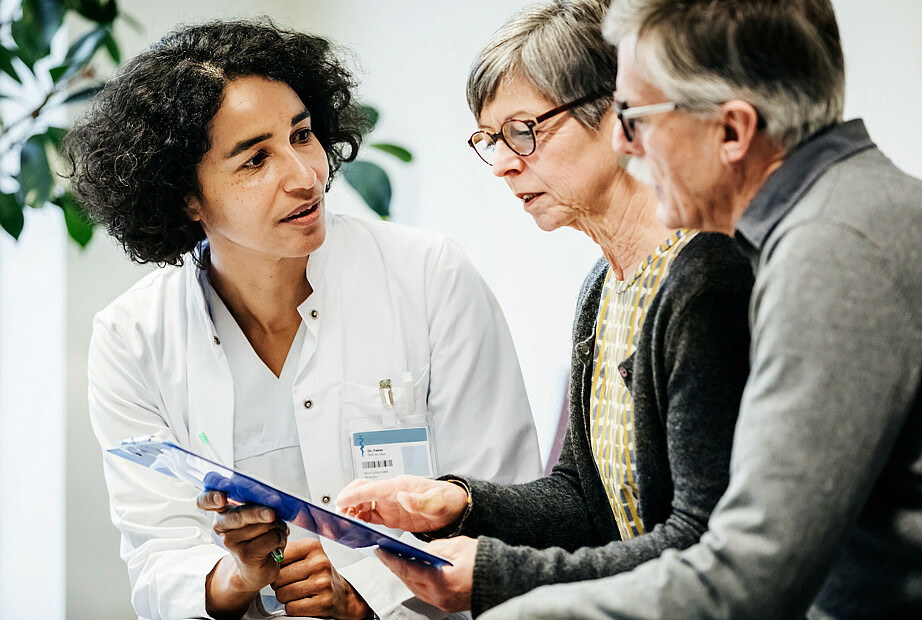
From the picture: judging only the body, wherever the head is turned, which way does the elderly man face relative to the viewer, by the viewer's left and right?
facing to the left of the viewer

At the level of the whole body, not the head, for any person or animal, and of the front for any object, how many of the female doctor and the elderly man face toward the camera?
1

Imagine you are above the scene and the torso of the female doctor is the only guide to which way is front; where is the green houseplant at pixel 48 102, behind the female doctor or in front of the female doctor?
behind

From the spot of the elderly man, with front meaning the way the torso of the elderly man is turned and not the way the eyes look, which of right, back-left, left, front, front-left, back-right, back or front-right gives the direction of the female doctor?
front-right

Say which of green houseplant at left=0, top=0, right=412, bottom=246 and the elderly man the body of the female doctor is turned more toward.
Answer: the elderly man

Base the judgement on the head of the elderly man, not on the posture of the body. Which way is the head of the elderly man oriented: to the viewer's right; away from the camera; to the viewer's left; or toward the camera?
to the viewer's left

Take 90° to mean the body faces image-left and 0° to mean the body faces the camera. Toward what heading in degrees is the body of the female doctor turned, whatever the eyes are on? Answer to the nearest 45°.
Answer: approximately 0°

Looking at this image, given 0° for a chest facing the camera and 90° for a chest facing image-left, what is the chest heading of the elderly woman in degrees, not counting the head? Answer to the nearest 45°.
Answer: approximately 45°

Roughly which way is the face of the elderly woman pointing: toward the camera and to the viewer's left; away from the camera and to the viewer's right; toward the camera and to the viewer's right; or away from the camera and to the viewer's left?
toward the camera and to the viewer's left
